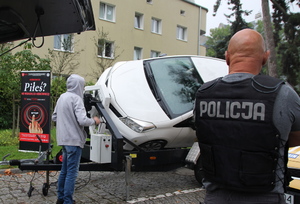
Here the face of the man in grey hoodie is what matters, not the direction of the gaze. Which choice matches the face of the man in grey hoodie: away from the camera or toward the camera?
away from the camera

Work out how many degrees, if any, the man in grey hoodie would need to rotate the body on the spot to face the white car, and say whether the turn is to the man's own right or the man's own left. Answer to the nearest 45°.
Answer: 0° — they already face it

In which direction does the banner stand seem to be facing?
toward the camera

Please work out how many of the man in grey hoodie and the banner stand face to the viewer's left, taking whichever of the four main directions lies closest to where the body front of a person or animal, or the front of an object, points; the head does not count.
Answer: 0

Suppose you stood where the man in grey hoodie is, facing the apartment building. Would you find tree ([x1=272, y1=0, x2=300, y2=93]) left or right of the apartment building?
right

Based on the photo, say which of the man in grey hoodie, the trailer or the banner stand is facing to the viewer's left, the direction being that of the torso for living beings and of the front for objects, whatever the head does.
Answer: the trailer

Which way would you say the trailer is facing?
to the viewer's left

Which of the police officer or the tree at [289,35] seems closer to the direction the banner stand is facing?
the police officer

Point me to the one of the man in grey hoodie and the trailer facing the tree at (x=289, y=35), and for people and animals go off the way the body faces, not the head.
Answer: the man in grey hoodie

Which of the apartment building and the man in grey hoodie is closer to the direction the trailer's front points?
the man in grey hoodie

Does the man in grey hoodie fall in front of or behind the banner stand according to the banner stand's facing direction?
in front

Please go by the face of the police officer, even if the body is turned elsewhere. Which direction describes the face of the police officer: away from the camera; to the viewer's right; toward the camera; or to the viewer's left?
away from the camera

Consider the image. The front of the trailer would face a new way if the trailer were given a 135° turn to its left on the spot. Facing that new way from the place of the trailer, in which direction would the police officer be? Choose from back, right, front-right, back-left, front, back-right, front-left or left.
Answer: front-right

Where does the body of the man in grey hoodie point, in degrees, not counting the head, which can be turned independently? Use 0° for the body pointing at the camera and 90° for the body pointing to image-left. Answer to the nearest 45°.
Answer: approximately 225°

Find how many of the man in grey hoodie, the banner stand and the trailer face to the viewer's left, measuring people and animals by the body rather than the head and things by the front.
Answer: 1

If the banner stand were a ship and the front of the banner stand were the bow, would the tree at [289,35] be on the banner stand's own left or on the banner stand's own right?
on the banner stand's own left

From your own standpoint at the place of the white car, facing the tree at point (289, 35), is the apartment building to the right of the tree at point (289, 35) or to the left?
left

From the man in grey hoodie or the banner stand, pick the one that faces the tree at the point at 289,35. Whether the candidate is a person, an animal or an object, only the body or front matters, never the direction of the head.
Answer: the man in grey hoodie
